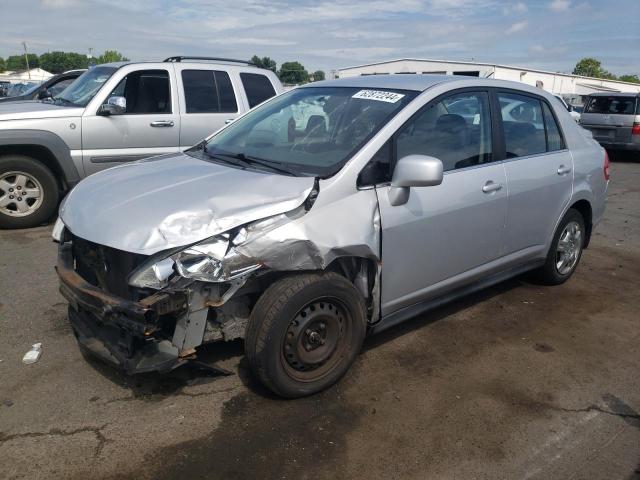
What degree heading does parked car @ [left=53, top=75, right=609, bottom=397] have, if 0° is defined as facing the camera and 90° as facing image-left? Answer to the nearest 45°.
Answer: approximately 45°

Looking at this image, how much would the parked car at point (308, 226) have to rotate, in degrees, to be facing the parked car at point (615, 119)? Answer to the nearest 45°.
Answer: approximately 180°
